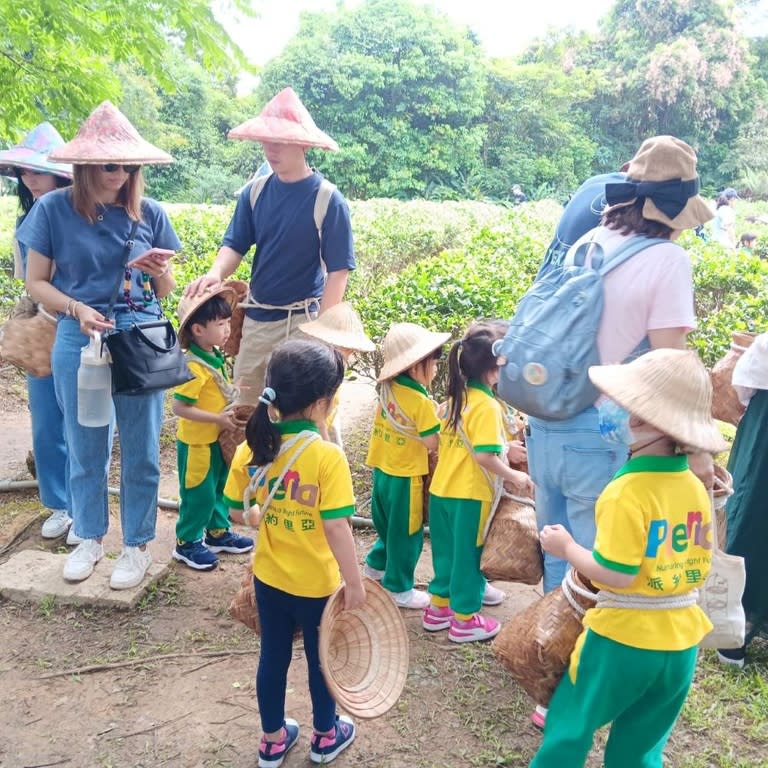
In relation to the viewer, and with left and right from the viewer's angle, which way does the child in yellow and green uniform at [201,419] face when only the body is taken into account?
facing to the right of the viewer

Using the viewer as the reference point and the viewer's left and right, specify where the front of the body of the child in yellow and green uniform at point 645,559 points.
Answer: facing away from the viewer and to the left of the viewer

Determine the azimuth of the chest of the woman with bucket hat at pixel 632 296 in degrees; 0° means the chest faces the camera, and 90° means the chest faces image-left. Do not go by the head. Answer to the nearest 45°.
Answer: approximately 225°

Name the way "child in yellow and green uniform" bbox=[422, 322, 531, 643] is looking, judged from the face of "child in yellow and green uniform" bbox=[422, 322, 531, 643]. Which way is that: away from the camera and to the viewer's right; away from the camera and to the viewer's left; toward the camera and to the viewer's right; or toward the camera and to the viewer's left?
away from the camera and to the viewer's right

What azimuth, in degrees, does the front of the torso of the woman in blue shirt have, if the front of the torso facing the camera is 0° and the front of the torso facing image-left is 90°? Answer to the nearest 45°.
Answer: approximately 0°

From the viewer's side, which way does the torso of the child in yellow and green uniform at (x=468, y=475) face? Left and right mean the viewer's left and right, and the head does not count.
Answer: facing away from the viewer and to the right of the viewer

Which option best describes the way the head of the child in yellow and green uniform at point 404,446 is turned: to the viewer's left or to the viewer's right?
to the viewer's right

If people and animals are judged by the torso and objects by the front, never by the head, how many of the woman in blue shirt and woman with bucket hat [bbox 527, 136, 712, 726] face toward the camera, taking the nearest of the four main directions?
1

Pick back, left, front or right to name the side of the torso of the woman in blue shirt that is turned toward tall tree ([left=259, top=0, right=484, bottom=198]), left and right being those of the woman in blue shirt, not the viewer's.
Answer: back

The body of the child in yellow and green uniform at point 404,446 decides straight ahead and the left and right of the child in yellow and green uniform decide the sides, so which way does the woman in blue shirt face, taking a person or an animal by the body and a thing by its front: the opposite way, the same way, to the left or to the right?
to the right
